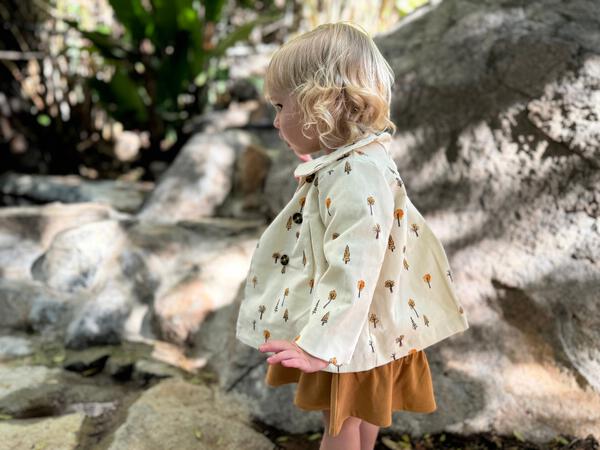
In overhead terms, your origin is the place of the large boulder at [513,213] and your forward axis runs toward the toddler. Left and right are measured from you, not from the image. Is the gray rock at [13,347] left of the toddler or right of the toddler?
right

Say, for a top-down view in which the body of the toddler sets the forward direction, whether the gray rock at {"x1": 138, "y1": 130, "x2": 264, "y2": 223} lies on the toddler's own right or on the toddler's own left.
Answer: on the toddler's own right

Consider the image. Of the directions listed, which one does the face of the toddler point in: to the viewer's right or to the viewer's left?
to the viewer's left

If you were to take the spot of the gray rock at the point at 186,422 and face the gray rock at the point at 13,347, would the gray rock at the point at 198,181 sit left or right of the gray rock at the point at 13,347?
right

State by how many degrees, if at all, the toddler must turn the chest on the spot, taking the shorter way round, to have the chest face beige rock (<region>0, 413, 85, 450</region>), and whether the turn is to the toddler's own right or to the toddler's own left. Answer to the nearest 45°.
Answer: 0° — they already face it

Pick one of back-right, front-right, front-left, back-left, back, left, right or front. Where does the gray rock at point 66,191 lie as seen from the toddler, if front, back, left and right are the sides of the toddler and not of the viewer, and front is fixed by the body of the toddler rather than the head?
front-right

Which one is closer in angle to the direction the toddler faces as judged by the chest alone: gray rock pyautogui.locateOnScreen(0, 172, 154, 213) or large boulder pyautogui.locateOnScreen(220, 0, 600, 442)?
the gray rock

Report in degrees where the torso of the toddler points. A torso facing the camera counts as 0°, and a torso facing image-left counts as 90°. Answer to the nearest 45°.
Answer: approximately 90°
